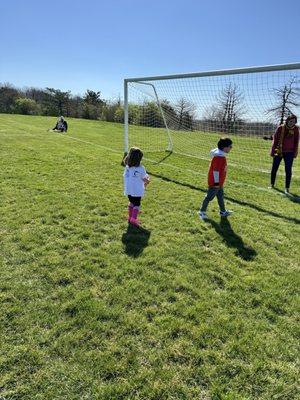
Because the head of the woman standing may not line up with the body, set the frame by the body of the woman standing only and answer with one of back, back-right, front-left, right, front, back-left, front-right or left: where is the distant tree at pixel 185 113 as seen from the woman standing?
back-right

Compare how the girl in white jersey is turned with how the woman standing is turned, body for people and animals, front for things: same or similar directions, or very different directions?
very different directions

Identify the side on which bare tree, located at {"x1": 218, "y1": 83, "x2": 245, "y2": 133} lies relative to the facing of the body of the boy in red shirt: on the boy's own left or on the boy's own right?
on the boy's own left

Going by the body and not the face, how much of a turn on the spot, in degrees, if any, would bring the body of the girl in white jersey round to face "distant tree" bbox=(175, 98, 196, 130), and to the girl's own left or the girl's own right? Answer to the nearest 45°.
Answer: approximately 45° to the girl's own left

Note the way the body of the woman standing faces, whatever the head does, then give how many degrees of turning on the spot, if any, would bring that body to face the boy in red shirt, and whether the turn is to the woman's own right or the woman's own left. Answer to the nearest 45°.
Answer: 0° — they already face them
